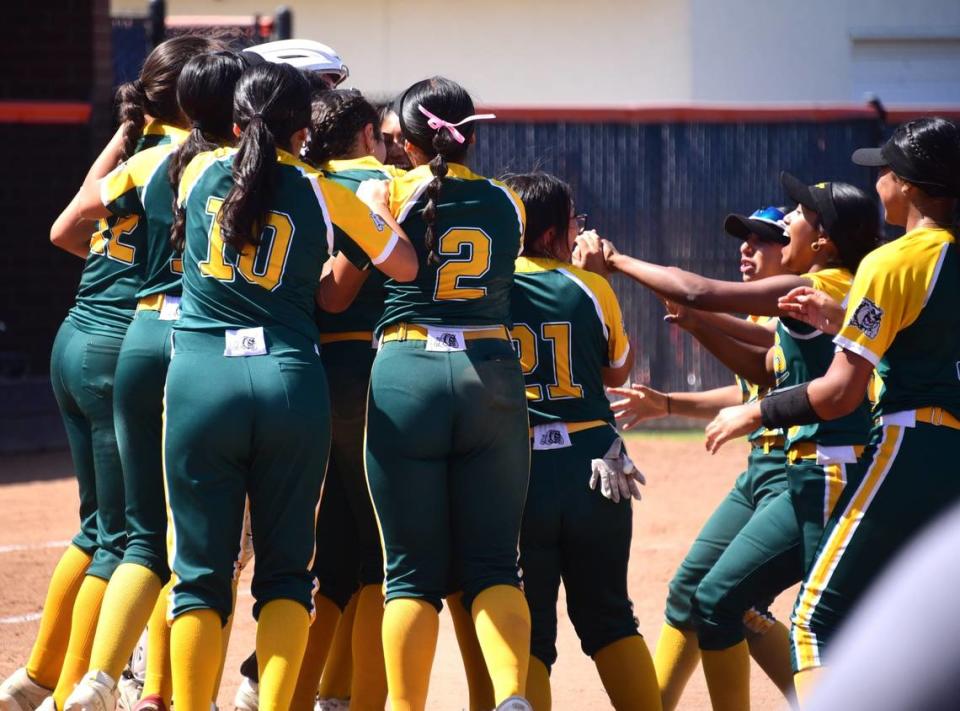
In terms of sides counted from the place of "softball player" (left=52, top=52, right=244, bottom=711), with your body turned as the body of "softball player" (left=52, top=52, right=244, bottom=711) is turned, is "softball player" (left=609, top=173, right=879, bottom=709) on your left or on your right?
on your right

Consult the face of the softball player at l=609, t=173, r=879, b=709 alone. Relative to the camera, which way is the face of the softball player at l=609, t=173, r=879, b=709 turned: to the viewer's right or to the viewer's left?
to the viewer's left

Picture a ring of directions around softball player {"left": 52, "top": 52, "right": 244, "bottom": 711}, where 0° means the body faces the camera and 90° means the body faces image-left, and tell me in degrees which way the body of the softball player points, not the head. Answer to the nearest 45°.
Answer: approximately 225°

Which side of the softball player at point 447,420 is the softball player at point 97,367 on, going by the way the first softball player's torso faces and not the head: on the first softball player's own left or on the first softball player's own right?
on the first softball player's own left

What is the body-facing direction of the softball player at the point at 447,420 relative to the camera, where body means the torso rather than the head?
away from the camera

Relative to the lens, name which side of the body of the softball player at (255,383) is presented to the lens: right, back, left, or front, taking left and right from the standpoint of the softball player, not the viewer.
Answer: back

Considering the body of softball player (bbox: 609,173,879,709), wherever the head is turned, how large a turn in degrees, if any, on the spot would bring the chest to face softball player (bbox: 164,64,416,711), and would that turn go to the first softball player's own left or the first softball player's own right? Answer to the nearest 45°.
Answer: approximately 45° to the first softball player's own left

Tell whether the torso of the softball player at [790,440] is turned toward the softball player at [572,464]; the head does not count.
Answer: yes

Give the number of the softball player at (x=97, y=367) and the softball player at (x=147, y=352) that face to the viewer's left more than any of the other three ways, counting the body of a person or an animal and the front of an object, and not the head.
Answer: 0

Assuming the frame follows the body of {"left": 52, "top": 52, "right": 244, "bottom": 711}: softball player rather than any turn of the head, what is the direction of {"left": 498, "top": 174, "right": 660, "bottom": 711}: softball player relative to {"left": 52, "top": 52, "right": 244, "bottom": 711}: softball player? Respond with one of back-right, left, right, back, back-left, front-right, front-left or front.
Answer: front-right

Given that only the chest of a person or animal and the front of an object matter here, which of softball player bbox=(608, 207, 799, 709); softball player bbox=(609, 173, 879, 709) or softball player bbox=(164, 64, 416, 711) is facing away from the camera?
softball player bbox=(164, 64, 416, 711)

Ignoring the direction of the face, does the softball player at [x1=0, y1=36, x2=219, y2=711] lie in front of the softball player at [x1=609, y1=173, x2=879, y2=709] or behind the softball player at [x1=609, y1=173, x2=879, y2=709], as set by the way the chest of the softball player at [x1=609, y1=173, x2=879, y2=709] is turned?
in front

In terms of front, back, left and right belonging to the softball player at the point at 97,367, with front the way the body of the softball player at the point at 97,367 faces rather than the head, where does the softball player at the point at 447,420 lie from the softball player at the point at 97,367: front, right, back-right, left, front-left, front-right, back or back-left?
right

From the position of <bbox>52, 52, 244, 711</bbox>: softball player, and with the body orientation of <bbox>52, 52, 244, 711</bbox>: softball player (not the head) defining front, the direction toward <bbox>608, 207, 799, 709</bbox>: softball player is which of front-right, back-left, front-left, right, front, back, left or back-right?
front-right

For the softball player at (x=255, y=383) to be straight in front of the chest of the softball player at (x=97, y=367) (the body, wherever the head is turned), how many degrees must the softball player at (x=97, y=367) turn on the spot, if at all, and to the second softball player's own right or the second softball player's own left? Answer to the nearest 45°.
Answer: approximately 90° to the second softball player's own right

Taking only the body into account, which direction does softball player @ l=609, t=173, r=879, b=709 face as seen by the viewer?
to the viewer's left
